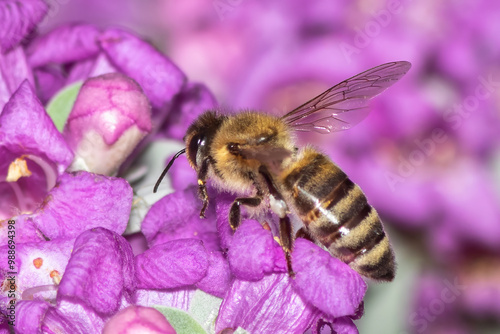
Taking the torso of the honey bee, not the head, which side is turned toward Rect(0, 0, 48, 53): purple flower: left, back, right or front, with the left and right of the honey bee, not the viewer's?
front

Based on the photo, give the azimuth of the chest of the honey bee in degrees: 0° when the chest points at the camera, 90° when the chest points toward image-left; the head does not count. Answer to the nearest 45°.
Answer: approximately 90°

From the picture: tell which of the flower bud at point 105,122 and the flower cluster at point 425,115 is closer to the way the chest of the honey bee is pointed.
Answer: the flower bud

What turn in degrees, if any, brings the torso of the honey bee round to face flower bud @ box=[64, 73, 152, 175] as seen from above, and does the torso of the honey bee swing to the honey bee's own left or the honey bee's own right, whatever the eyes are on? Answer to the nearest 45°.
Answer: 0° — it already faces it

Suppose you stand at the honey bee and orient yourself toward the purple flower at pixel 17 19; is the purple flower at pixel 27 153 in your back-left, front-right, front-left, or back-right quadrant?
front-left

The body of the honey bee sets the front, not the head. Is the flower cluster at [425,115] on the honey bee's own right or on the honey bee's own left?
on the honey bee's own right

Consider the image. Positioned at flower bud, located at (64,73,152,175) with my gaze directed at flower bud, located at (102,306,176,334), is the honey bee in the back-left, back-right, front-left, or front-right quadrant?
front-left
